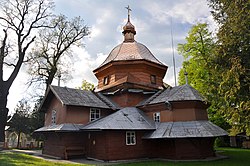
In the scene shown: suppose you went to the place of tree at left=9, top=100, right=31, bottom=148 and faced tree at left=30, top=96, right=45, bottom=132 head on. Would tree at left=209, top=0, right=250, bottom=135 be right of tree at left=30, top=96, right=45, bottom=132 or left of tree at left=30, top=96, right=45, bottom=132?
right

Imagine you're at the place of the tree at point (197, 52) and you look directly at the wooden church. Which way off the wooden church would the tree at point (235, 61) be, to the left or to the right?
left
